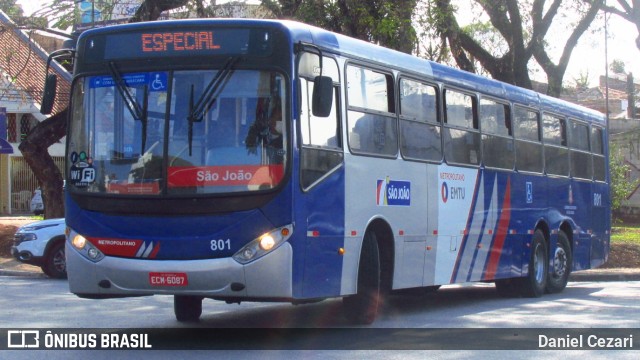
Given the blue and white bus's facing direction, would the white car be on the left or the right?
on its right

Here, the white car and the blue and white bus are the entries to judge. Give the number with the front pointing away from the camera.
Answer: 0

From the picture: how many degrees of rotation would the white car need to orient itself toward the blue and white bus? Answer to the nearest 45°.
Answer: approximately 45° to its left

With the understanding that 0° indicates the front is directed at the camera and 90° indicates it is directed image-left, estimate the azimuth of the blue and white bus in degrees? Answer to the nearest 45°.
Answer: approximately 45°

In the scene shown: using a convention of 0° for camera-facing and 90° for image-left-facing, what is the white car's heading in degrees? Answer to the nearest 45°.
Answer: approximately 45°
